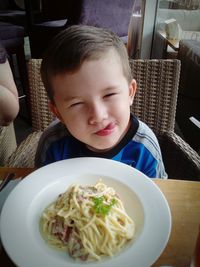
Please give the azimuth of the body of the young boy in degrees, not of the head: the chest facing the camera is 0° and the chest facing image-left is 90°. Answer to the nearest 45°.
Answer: approximately 0°

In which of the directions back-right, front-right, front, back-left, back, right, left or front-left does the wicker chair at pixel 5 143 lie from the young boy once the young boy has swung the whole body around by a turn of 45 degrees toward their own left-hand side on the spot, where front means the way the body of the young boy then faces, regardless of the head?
back

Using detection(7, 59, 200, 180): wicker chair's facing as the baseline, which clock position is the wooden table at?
The wooden table is roughly at 12 o'clock from the wicker chair.

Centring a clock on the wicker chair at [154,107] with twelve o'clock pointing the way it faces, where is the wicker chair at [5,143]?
the wicker chair at [5,143] is roughly at 3 o'clock from the wicker chair at [154,107].

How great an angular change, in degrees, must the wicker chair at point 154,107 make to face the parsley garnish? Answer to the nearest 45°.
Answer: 0° — it already faces it
